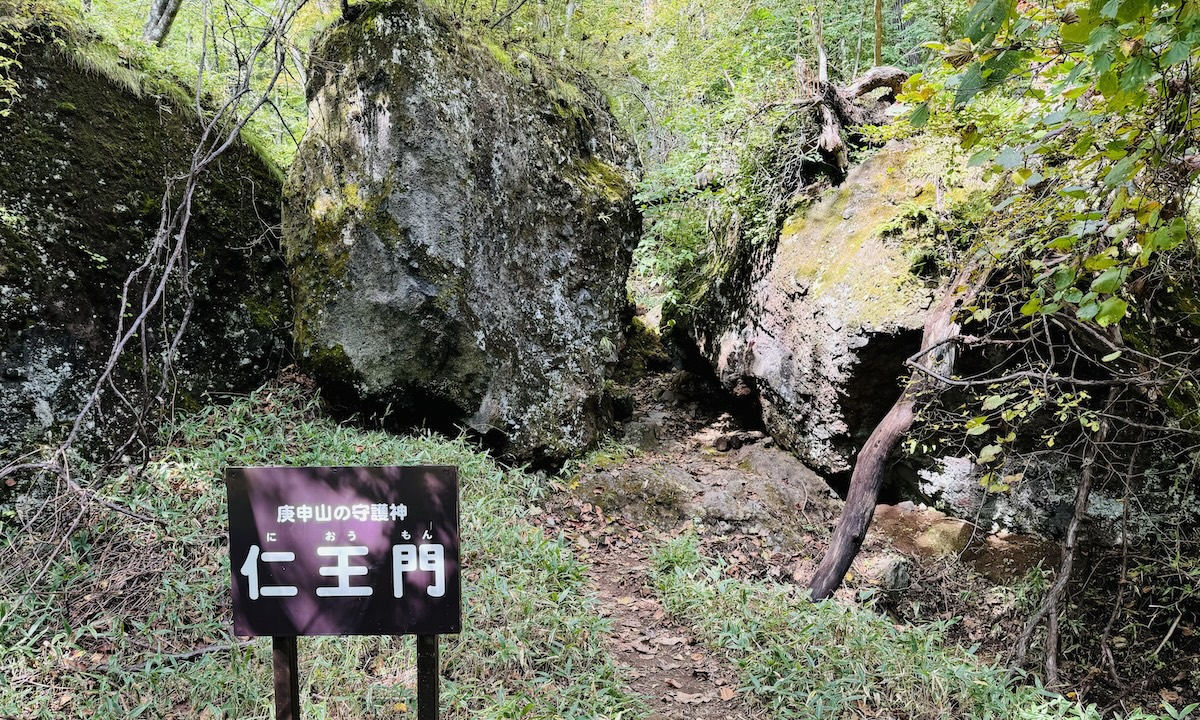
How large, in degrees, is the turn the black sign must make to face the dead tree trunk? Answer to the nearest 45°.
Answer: approximately 135° to its left

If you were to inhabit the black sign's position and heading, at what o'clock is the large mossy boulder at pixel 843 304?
The large mossy boulder is roughly at 8 o'clock from the black sign.

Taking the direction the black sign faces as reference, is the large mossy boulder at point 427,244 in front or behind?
behind

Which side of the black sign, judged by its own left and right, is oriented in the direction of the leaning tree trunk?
left

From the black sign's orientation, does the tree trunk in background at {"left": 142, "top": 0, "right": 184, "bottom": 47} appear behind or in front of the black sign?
behind

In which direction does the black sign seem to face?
toward the camera
